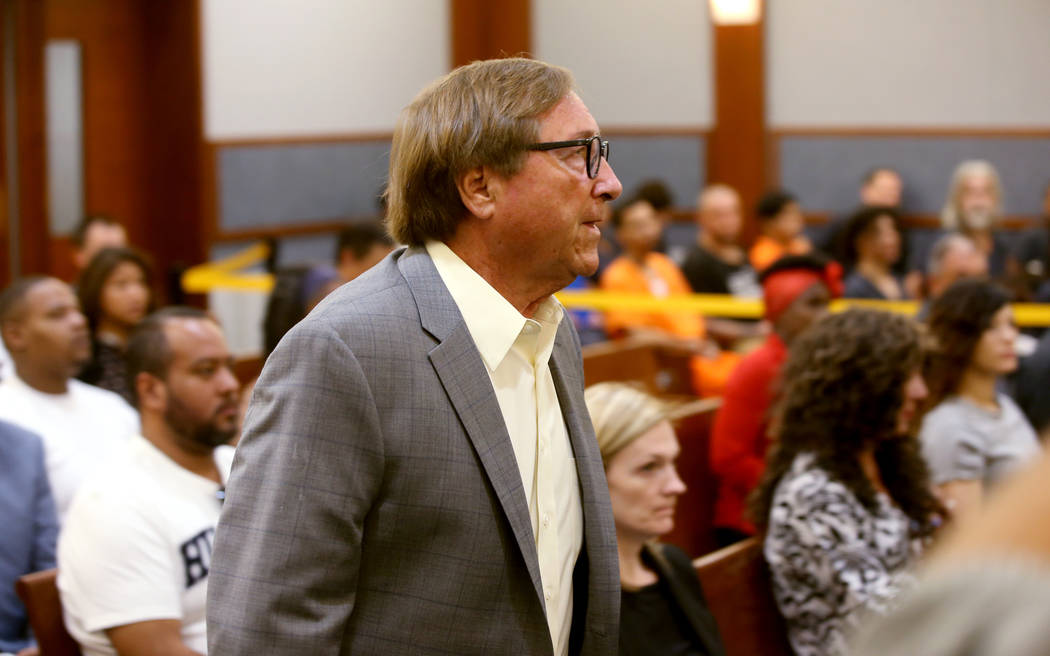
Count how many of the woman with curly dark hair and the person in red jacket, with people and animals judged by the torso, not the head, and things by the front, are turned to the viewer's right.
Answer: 2

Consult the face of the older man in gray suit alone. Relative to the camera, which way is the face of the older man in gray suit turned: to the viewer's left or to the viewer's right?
to the viewer's right

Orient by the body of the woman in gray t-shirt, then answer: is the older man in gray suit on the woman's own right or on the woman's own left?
on the woman's own right

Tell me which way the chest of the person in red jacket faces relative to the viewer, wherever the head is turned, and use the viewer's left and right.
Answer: facing to the right of the viewer

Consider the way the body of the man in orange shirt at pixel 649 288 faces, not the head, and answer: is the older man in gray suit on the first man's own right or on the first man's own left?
on the first man's own right

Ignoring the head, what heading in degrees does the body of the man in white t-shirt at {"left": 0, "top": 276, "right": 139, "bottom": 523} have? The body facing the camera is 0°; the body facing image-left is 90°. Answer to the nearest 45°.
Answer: approximately 315°

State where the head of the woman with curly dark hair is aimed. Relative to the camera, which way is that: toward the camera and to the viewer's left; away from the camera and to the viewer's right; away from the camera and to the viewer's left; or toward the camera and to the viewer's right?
away from the camera and to the viewer's right
